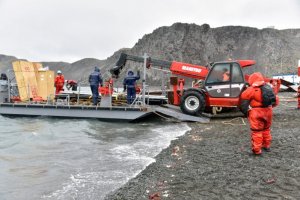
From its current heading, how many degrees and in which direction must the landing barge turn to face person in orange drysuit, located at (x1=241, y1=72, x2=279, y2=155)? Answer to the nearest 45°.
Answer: approximately 45° to its right

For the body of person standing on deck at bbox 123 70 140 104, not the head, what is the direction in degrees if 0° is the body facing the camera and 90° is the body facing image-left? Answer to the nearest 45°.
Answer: approximately 180°

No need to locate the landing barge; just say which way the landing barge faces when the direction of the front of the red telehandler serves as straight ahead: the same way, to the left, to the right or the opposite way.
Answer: the opposite way

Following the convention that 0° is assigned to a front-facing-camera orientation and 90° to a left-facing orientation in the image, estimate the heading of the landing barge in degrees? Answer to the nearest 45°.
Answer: approximately 270°

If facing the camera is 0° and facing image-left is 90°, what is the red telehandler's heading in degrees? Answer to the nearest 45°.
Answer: approximately 90°

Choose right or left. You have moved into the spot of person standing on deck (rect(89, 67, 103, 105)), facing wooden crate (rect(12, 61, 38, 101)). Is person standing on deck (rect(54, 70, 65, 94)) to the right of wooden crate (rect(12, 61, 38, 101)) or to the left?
right

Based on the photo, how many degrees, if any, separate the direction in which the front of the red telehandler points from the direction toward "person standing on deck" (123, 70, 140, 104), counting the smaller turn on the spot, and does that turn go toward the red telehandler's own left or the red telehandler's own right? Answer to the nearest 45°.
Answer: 0° — it already faces them

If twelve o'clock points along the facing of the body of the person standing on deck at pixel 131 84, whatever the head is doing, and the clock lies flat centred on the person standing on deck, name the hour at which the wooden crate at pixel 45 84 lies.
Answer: The wooden crate is roughly at 10 o'clock from the person standing on deck.

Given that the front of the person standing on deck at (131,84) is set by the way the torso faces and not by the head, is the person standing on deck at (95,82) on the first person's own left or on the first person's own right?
on the first person's own left
